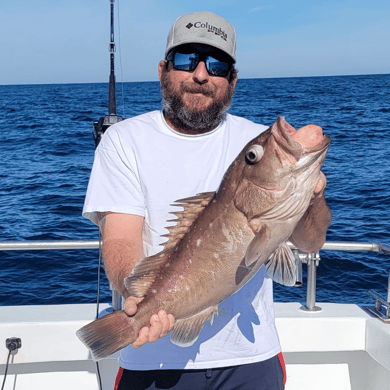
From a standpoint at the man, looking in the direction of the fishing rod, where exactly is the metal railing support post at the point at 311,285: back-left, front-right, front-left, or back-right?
front-right

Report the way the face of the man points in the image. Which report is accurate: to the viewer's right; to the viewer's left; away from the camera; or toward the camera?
toward the camera

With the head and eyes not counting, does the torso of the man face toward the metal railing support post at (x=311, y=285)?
no

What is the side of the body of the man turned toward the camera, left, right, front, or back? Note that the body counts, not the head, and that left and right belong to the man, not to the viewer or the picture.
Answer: front

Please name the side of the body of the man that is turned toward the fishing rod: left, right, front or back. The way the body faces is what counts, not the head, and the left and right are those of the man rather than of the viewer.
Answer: back
